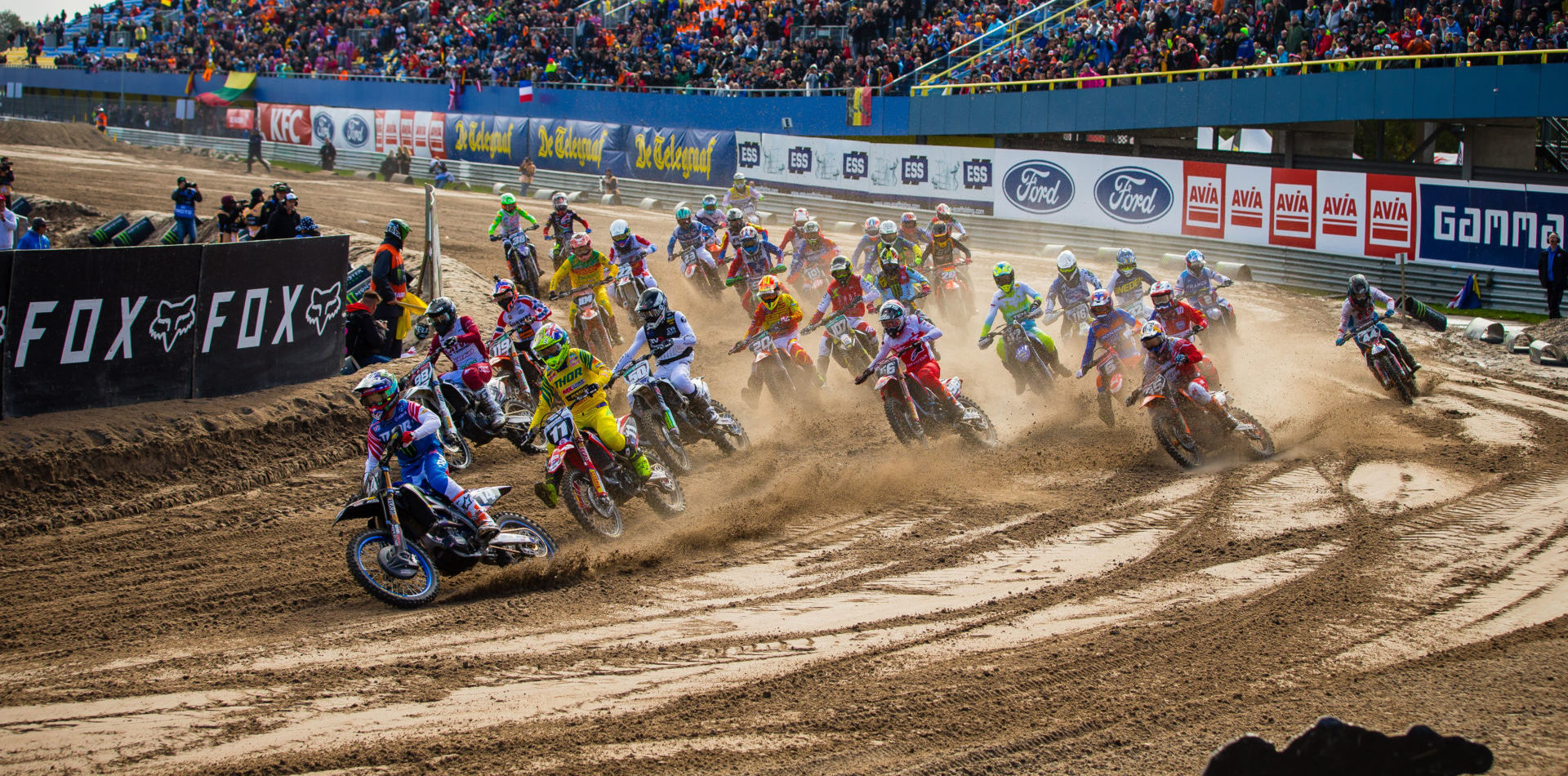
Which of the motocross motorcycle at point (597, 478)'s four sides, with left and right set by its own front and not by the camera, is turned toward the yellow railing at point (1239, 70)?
back

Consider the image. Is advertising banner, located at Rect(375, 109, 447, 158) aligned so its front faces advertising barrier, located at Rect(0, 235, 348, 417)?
yes

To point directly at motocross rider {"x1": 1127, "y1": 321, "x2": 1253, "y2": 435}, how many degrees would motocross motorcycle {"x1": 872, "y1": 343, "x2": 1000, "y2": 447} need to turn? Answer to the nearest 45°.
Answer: approximately 135° to its left

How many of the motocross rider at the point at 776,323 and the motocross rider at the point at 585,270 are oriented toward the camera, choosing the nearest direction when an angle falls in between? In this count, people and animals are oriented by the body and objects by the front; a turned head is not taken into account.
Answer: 2

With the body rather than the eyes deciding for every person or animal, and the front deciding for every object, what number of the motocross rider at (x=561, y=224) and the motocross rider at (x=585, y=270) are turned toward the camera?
2

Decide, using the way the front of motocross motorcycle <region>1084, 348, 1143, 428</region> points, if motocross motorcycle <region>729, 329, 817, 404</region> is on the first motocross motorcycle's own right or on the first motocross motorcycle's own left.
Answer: on the first motocross motorcycle's own right

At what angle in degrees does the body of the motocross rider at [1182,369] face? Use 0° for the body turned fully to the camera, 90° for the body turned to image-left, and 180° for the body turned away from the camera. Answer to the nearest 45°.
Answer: approximately 45°

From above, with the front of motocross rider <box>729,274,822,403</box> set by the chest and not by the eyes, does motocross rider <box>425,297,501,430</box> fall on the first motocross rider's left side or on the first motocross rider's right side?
on the first motocross rider's right side

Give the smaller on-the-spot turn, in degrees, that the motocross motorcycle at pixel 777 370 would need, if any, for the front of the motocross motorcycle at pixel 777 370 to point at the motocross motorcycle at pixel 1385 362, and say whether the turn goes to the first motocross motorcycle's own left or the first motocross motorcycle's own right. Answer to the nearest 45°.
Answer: approximately 135° to the first motocross motorcycle's own left

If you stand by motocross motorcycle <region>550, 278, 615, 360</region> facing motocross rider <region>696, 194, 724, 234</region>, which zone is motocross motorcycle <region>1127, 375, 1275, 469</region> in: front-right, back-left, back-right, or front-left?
back-right

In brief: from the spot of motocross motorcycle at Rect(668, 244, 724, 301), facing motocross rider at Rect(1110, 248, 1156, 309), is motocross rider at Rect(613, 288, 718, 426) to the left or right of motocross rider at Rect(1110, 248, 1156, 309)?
right
